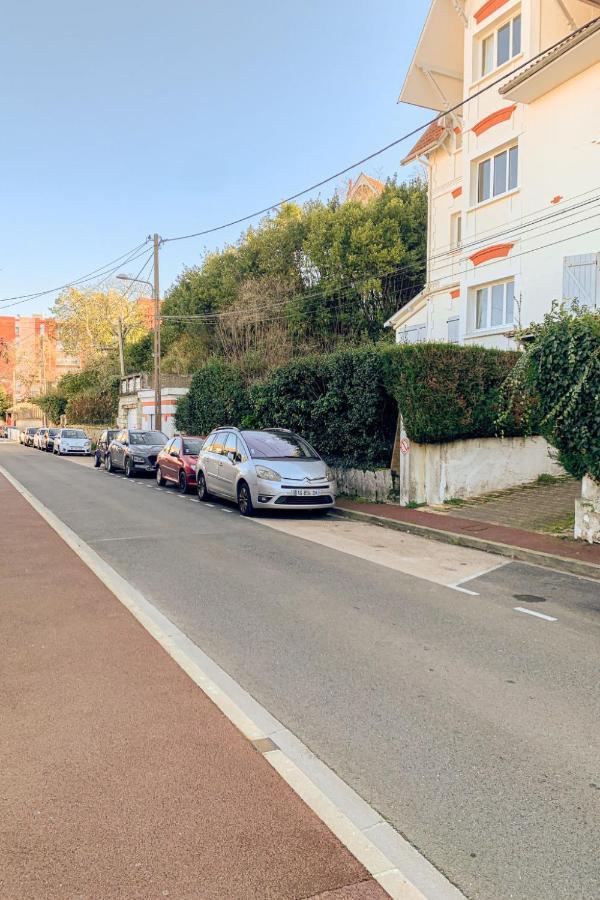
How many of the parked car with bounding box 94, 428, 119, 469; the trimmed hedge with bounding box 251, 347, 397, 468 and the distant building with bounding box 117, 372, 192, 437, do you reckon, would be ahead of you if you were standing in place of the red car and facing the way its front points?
1

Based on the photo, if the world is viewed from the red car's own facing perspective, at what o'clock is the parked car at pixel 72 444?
The parked car is roughly at 7 o'clock from the red car.

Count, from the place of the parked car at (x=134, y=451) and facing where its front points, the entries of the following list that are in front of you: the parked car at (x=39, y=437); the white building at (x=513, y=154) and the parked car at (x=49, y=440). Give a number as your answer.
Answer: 1

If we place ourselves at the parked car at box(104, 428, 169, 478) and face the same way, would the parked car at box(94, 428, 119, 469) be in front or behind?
behind

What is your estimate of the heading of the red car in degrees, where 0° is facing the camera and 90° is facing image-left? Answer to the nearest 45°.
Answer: approximately 315°

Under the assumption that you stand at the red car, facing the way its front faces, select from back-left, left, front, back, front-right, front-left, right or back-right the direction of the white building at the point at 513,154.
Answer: front-left

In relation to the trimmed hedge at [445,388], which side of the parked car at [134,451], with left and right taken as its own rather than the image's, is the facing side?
front

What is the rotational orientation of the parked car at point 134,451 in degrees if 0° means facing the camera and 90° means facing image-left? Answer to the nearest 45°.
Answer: approximately 315°
